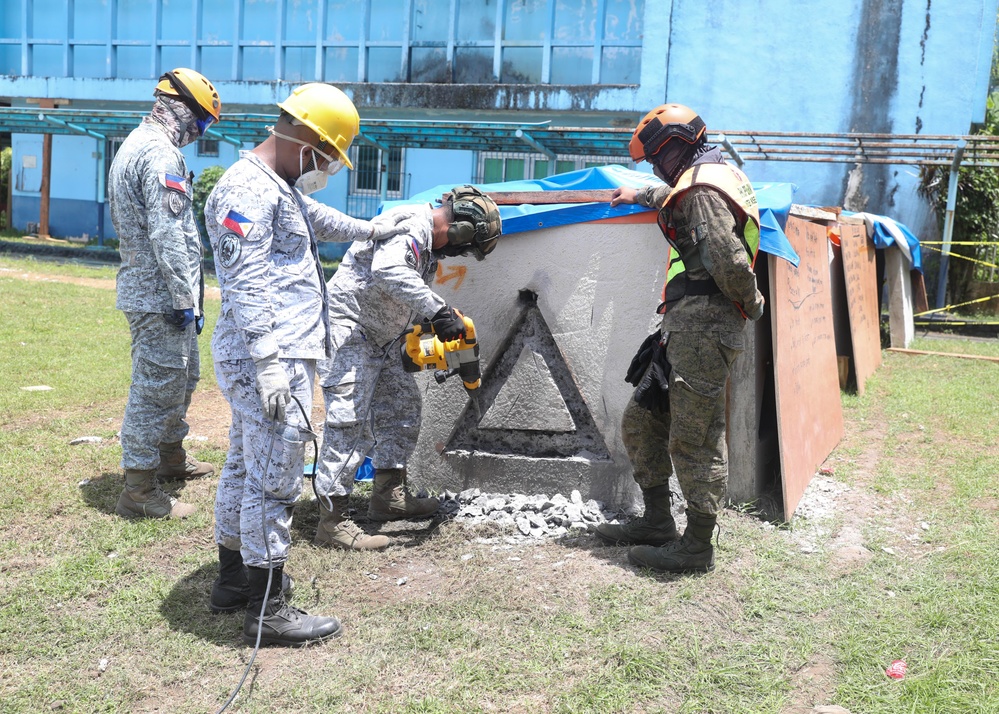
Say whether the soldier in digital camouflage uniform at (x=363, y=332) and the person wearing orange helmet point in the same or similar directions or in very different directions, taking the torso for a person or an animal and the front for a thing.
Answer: very different directions

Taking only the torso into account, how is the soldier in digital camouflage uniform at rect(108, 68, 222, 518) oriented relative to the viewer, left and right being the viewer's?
facing to the right of the viewer

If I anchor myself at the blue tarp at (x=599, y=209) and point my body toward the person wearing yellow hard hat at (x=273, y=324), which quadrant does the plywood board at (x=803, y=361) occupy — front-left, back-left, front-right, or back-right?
back-left

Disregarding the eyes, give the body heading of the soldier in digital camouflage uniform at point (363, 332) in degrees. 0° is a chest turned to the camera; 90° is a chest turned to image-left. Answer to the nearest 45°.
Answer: approximately 270°

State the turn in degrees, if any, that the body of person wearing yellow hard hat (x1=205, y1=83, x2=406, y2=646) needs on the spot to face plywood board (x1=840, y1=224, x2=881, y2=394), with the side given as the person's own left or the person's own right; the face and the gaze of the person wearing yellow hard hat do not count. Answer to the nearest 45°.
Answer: approximately 45° to the person's own left

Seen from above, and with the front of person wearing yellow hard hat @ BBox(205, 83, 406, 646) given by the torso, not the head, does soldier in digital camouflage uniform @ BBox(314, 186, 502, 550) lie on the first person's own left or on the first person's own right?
on the first person's own left

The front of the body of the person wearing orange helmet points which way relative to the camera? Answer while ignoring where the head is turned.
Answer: to the viewer's left

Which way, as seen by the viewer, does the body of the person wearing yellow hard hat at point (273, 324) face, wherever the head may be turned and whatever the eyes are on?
to the viewer's right

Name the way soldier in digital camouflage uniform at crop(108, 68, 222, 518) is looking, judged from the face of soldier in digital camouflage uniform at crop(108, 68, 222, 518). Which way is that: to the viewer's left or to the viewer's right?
to the viewer's right

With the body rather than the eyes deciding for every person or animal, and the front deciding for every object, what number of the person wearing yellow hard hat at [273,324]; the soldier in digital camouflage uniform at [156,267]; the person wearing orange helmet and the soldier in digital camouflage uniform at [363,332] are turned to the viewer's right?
3

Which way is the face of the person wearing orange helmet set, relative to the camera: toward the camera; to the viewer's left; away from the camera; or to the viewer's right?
to the viewer's left
